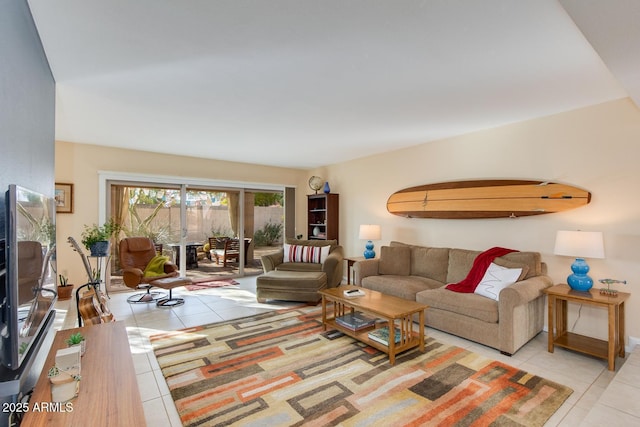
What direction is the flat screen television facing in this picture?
to the viewer's right

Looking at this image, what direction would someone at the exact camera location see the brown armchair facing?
facing the viewer and to the right of the viewer

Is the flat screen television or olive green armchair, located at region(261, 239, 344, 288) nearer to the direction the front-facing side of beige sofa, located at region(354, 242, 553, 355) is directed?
the flat screen television

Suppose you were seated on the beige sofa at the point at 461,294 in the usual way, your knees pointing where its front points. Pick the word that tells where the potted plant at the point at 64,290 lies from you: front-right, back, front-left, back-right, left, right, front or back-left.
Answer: front-right

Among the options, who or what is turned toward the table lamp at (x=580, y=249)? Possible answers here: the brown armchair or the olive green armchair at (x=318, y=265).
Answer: the brown armchair

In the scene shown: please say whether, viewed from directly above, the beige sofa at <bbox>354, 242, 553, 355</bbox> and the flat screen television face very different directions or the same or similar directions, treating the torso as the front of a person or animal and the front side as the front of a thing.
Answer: very different directions

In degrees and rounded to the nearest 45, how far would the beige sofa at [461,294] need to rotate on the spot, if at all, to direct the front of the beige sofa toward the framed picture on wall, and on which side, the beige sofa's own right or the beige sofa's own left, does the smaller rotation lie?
approximately 45° to the beige sofa's own right

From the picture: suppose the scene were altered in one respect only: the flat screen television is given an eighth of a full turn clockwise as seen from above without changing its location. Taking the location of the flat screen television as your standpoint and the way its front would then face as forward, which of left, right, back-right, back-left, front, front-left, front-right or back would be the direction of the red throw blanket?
front-left

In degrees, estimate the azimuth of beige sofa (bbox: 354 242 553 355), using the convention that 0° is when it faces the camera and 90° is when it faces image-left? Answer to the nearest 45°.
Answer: approximately 45°

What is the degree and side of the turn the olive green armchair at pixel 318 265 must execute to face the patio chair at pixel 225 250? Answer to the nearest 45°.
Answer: approximately 90° to its right

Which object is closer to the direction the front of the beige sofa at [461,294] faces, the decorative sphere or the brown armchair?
the brown armchair

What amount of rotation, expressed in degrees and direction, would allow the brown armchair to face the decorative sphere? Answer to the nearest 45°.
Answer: approximately 45° to its left

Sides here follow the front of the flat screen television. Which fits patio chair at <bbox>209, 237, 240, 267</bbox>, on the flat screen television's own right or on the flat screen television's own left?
on the flat screen television's own left

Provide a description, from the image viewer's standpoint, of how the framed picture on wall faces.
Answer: facing the viewer

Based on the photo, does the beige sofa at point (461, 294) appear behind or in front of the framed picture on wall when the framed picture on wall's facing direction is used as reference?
in front

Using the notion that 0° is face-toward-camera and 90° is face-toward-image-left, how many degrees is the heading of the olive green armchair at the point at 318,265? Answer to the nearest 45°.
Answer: approximately 45°
